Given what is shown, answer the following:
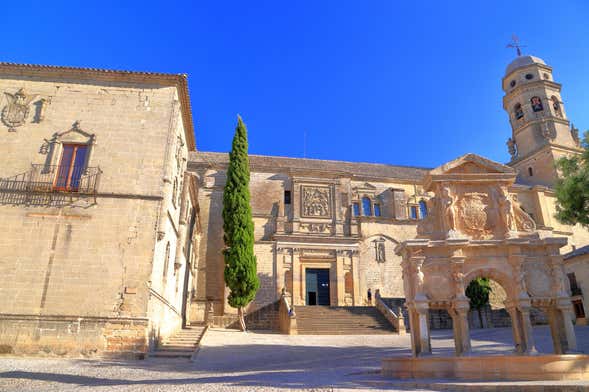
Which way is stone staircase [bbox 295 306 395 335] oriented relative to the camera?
toward the camera

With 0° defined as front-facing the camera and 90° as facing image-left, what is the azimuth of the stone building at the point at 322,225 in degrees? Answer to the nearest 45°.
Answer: approximately 0°

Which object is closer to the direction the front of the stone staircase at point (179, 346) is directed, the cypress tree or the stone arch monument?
the stone arch monument

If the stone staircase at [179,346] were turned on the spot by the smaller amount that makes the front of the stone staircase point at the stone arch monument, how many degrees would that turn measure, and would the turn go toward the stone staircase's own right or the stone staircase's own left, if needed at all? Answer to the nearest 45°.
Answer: approximately 45° to the stone staircase's own left

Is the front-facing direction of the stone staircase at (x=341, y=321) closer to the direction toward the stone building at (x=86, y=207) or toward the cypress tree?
the stone building

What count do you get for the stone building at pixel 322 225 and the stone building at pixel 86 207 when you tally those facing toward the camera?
2

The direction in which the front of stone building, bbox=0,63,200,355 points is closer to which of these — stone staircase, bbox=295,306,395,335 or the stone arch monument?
the stone arch monument

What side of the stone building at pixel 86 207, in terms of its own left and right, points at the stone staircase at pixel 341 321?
left

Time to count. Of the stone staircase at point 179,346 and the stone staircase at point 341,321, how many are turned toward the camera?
2

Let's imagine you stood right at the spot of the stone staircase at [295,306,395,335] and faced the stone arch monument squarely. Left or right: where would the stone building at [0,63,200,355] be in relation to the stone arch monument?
right

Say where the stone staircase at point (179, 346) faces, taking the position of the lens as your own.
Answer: facing the viewer

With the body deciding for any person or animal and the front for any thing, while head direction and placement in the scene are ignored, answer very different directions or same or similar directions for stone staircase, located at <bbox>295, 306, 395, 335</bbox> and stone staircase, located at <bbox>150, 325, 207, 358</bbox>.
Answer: same or similar directions
